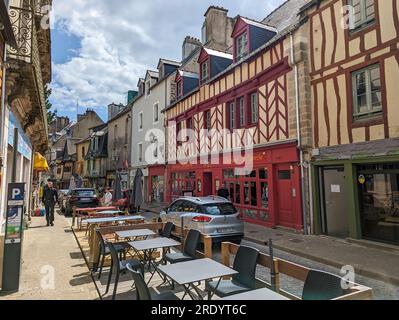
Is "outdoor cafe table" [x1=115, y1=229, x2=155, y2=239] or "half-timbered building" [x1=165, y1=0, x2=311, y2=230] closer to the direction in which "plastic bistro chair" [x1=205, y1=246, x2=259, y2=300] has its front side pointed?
the outdoor cafe table

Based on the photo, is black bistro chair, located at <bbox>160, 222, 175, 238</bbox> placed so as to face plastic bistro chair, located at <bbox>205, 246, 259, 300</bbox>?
no

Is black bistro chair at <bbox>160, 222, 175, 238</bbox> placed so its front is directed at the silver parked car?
no

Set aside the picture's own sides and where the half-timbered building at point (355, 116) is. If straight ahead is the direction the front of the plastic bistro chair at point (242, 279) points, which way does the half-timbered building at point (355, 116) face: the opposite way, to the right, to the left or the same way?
the same way

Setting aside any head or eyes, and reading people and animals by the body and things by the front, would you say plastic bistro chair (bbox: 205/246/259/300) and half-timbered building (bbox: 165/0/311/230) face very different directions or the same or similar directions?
same or similar directions

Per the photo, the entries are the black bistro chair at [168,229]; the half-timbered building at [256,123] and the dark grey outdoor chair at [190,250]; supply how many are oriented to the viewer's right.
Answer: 0

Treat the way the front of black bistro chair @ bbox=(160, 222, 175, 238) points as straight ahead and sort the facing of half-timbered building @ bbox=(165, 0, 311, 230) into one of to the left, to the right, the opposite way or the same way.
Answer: the same way

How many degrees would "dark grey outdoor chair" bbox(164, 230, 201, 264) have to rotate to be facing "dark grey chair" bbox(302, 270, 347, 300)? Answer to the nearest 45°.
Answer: approximately 90° to its left

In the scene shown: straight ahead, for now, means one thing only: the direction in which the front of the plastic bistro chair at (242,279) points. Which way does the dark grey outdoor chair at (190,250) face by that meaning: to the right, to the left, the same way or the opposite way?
the same way

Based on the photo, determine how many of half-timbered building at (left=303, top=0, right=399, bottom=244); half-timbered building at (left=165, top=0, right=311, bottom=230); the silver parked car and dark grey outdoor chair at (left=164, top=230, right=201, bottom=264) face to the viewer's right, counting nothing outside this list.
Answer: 0

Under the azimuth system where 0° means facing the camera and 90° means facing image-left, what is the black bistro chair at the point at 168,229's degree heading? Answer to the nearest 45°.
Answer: approximately 45°

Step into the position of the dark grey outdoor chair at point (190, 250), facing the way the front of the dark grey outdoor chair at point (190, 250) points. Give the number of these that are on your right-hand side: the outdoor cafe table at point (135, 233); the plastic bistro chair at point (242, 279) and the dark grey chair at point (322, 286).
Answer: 1

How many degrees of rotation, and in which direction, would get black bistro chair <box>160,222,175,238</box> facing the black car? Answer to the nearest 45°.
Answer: approximately 90° to its right

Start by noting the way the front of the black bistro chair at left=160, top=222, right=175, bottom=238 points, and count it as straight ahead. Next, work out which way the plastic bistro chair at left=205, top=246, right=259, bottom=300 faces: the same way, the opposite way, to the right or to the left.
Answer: the same way

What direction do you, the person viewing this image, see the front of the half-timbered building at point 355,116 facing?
facing the viewer and to the left of the viewer

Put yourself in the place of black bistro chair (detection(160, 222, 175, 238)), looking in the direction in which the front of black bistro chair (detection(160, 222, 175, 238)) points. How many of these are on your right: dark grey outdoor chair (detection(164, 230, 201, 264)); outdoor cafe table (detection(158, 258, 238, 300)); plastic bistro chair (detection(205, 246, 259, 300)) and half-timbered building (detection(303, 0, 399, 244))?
0

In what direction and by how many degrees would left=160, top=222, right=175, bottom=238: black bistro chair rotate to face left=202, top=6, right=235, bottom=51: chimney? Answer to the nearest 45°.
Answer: approximately 135° to its right

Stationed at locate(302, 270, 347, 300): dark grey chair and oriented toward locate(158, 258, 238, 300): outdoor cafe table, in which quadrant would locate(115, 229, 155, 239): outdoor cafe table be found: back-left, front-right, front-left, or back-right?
front-right

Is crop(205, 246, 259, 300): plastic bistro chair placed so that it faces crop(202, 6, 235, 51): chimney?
no

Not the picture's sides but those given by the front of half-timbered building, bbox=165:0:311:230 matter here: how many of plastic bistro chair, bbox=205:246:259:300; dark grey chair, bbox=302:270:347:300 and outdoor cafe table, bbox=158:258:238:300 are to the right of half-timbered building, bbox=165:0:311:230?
0
